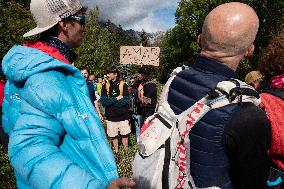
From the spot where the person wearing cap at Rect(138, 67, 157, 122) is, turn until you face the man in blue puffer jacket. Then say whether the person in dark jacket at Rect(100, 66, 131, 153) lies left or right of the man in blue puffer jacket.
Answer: right

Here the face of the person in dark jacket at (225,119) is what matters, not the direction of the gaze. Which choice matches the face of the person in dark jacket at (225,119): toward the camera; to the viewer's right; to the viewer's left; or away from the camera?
away from the camera

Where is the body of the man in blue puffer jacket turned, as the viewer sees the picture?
to the viewer's right

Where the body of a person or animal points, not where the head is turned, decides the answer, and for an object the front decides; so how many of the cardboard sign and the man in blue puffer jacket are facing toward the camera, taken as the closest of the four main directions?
1

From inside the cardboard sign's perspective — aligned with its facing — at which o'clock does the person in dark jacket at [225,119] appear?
The person in dark jacket is roughly at 12 o'clock from the cardboard sign.

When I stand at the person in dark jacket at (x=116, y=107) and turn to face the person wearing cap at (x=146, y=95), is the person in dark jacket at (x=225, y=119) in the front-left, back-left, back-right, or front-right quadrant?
back-right

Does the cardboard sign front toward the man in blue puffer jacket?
yes

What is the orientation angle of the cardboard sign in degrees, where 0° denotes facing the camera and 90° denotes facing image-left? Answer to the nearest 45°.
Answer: approximately 0°

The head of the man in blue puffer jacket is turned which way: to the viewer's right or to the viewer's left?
to the viewer's right
